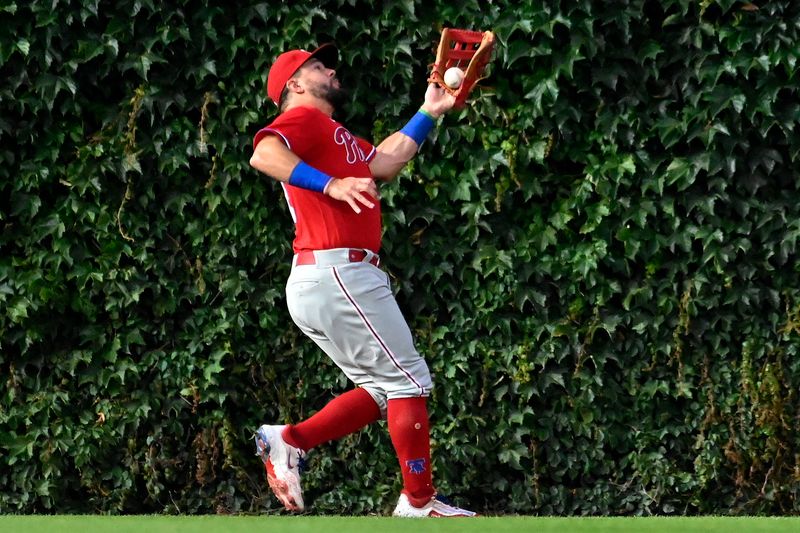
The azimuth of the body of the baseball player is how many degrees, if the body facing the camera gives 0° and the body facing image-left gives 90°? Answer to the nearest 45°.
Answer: approximately 270°

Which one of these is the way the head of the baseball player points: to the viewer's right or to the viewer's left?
to the viewer's right
